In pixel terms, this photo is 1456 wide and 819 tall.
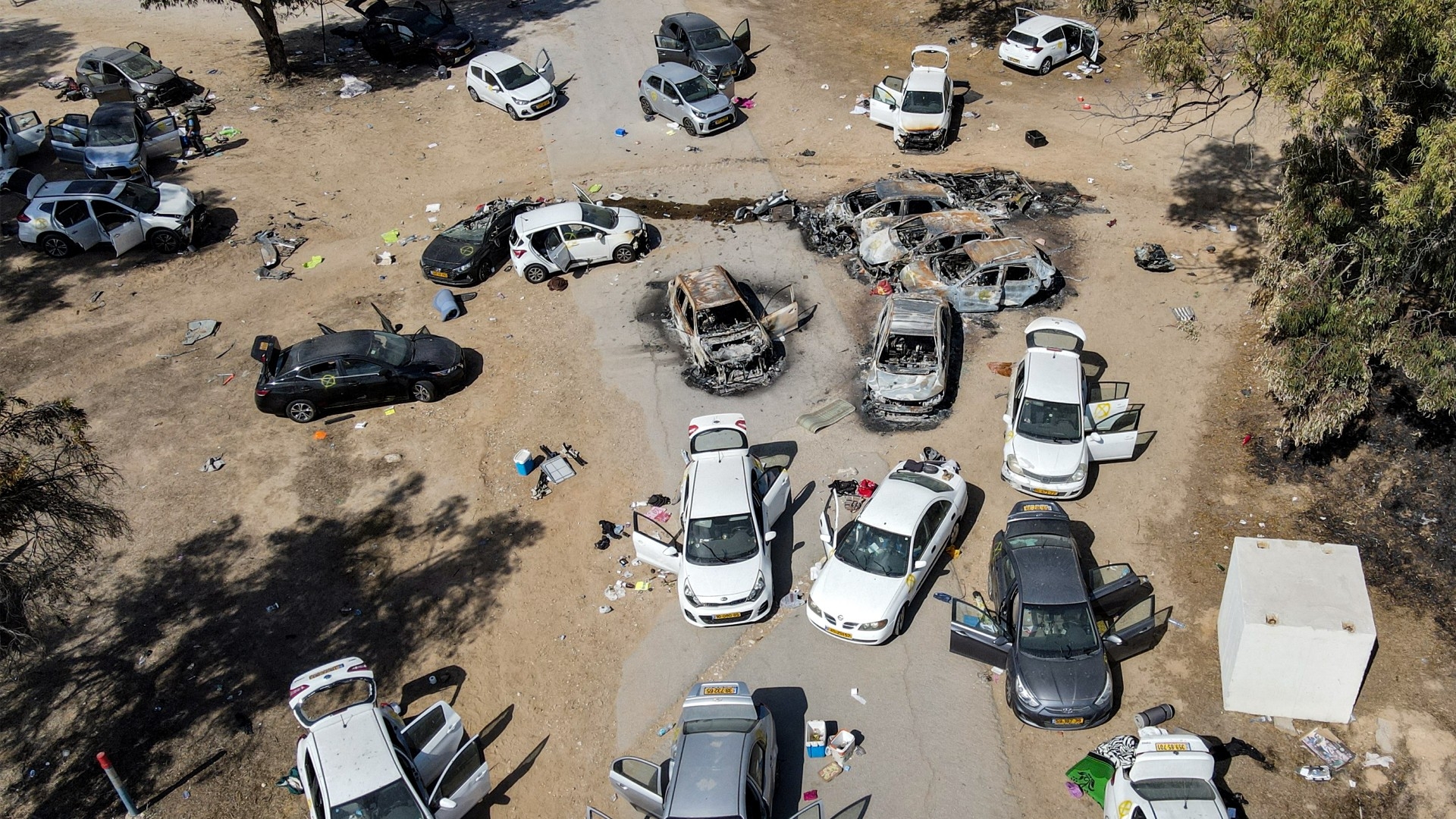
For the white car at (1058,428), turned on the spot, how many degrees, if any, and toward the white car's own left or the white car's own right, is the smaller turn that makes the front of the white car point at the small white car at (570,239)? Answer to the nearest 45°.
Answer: approximately 90° to the white car's own right

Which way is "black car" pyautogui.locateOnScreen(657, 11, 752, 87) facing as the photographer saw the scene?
facing the viewer and to the right of the viewer

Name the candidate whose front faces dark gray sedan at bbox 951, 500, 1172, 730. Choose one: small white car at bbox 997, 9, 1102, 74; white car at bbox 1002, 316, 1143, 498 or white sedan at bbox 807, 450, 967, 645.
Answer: the white car

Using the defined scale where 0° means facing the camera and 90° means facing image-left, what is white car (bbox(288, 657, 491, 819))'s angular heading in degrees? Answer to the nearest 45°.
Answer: approximately 0°

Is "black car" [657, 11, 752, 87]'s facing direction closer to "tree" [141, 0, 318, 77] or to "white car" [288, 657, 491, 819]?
the white car

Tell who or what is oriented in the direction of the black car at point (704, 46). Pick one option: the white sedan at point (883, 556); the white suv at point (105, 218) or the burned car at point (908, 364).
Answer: the white suv

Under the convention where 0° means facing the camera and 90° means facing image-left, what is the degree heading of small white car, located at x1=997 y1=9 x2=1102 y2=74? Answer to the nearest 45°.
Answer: approximately 225°

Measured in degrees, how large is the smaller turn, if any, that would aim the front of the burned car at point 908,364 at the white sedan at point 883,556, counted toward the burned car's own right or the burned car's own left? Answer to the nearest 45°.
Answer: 0° — it already faces it

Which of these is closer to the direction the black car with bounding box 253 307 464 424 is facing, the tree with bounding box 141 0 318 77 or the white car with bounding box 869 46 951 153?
the white car

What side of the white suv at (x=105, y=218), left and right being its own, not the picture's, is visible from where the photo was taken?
right

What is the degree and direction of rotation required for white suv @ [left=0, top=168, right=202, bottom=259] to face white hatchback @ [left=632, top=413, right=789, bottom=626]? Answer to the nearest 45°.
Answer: approximately 90° to its right

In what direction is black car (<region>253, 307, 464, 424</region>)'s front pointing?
to the viewer's right
